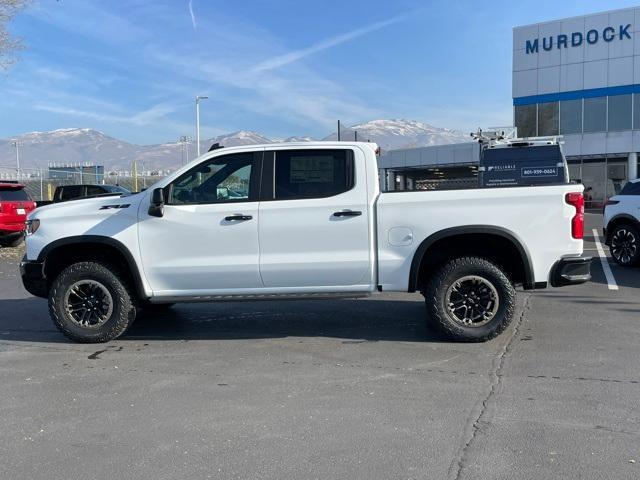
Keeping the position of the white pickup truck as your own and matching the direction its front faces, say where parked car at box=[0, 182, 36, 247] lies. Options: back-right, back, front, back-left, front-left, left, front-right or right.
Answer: front-right

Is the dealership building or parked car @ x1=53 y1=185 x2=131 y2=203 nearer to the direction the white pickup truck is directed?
the parked car

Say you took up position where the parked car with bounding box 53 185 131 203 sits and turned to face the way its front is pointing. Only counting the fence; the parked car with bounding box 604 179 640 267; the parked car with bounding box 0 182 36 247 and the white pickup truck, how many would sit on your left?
1

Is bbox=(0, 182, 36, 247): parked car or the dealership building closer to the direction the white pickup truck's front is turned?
the parked car

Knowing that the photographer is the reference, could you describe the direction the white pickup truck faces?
facing to the left of the viewer

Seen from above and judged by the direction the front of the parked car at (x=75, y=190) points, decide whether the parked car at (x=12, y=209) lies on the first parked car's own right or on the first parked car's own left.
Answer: on the first parked car's own right
